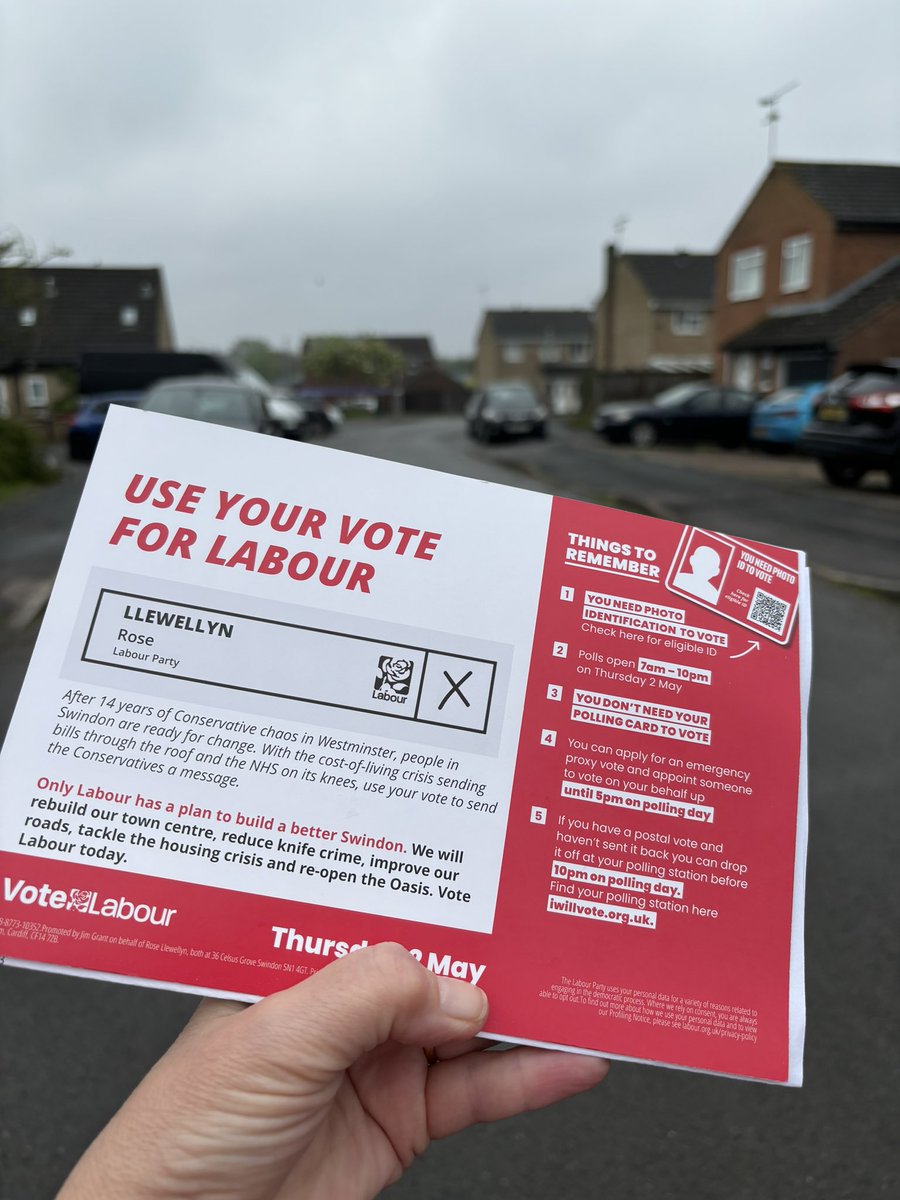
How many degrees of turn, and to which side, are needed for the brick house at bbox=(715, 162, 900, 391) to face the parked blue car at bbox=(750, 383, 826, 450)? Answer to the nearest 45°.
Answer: approximately 45° to its left

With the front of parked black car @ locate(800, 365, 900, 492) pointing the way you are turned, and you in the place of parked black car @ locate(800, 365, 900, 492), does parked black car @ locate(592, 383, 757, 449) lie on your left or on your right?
on your left

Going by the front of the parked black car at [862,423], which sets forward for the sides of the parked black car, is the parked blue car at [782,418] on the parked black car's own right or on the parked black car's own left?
on the parked black car's own left

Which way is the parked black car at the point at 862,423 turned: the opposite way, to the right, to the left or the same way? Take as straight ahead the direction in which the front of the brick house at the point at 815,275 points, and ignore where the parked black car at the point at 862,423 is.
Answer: the opposite way

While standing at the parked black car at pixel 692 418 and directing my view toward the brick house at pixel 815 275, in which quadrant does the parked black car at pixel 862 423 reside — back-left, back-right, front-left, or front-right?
back-right

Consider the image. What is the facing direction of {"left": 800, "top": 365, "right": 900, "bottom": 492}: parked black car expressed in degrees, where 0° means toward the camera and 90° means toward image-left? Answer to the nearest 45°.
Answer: approximately 225°

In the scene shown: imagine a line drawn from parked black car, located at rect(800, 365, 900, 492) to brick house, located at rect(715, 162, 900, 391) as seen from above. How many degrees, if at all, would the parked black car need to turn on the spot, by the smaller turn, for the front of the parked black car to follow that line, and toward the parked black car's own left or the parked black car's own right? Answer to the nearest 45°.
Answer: approximately 45° to the parked black car's own left

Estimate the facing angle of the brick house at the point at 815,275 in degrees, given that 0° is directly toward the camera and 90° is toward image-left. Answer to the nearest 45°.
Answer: approximately 45°
